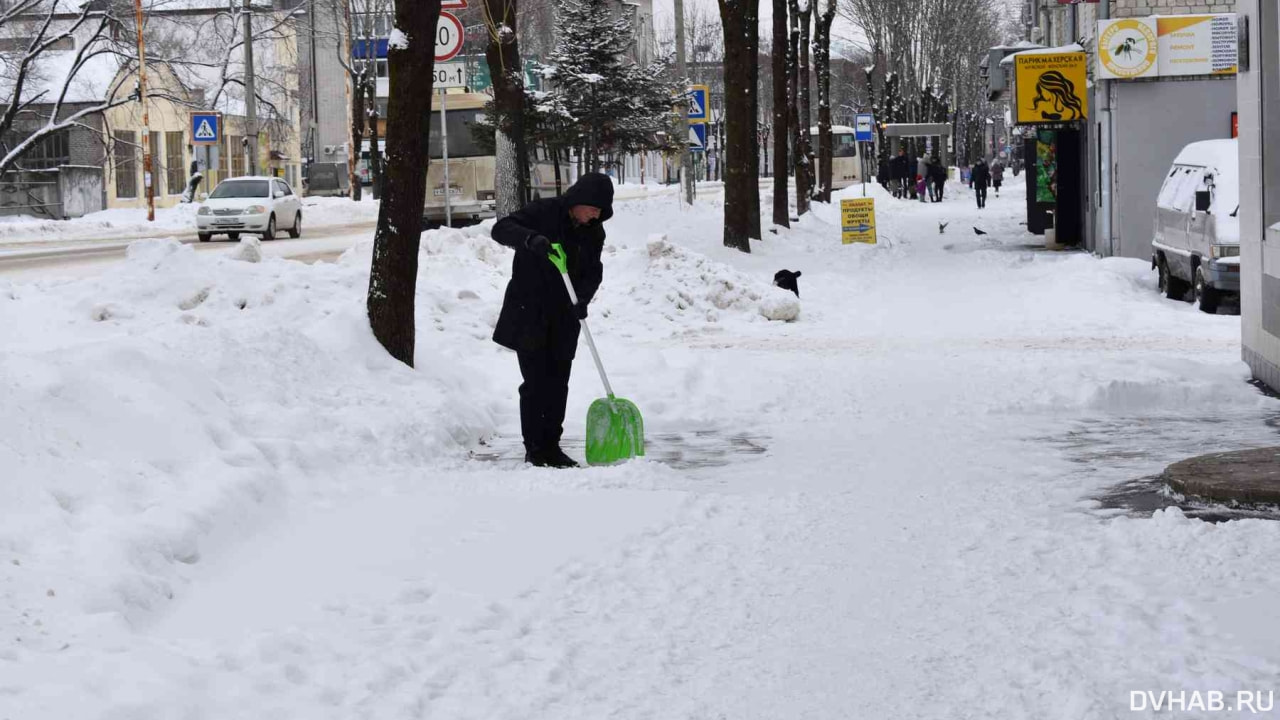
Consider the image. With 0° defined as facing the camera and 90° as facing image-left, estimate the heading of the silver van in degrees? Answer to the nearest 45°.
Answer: approximately 315°

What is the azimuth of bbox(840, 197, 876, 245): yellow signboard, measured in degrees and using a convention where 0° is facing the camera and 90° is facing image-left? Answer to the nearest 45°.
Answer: approximately 0°

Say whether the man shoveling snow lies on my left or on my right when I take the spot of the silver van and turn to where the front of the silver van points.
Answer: on my right

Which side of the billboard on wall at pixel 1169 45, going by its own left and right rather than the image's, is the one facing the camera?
front

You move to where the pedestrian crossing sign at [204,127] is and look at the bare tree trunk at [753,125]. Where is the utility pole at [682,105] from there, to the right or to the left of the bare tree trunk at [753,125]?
left

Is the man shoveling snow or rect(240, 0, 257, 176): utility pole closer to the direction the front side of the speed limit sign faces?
the man shoveling snow

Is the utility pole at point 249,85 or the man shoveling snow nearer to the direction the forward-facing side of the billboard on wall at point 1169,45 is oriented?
the man shoveling snow

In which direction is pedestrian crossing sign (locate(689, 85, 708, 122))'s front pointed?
toward the camera

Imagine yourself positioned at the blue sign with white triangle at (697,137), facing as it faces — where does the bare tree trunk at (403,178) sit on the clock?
The bare tree trunk is roughly at 12 o'clock from the blue sign with white triangle.

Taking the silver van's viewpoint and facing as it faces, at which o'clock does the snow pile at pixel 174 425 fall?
The snow pile is roughly at 2 o'clock from the silver van.

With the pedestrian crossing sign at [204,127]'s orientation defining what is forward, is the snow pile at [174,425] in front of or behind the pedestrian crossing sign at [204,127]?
in front

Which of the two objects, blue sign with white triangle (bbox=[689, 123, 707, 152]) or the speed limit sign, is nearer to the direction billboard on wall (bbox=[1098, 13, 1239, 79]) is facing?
the speed limit sign

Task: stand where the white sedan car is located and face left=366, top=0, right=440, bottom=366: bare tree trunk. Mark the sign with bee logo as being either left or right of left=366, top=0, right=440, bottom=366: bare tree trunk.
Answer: left

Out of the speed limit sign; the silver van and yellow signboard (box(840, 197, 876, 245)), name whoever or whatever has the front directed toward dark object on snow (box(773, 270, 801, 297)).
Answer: the yellow signboard
